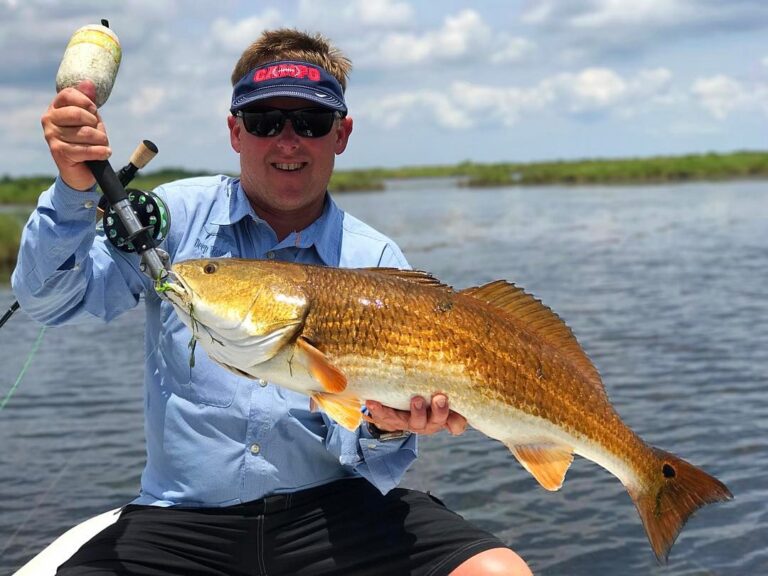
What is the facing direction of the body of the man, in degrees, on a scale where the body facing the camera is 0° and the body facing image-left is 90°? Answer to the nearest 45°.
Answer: approximately 0°
